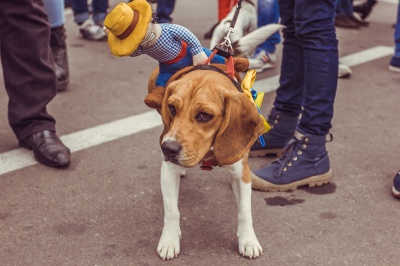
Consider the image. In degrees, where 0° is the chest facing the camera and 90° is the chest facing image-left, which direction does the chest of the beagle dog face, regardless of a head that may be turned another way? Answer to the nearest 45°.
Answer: approximately 0°
